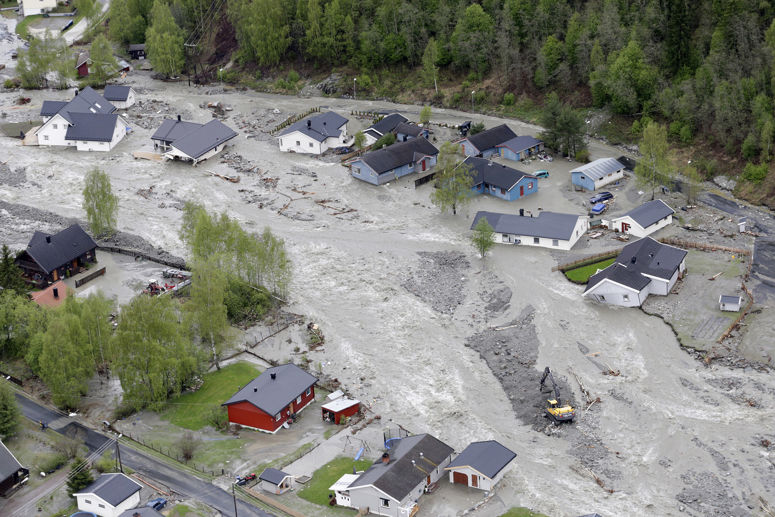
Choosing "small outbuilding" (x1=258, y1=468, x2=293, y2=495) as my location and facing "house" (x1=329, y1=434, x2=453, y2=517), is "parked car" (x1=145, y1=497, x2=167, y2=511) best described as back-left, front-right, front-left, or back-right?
back-right

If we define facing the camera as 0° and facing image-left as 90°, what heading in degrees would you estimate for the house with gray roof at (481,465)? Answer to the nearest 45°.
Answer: approximately 45°

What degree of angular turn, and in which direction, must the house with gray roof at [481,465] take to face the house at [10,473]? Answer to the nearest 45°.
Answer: approximately 45° to its right

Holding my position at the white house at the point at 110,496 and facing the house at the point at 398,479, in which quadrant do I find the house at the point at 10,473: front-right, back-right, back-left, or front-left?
back-left
